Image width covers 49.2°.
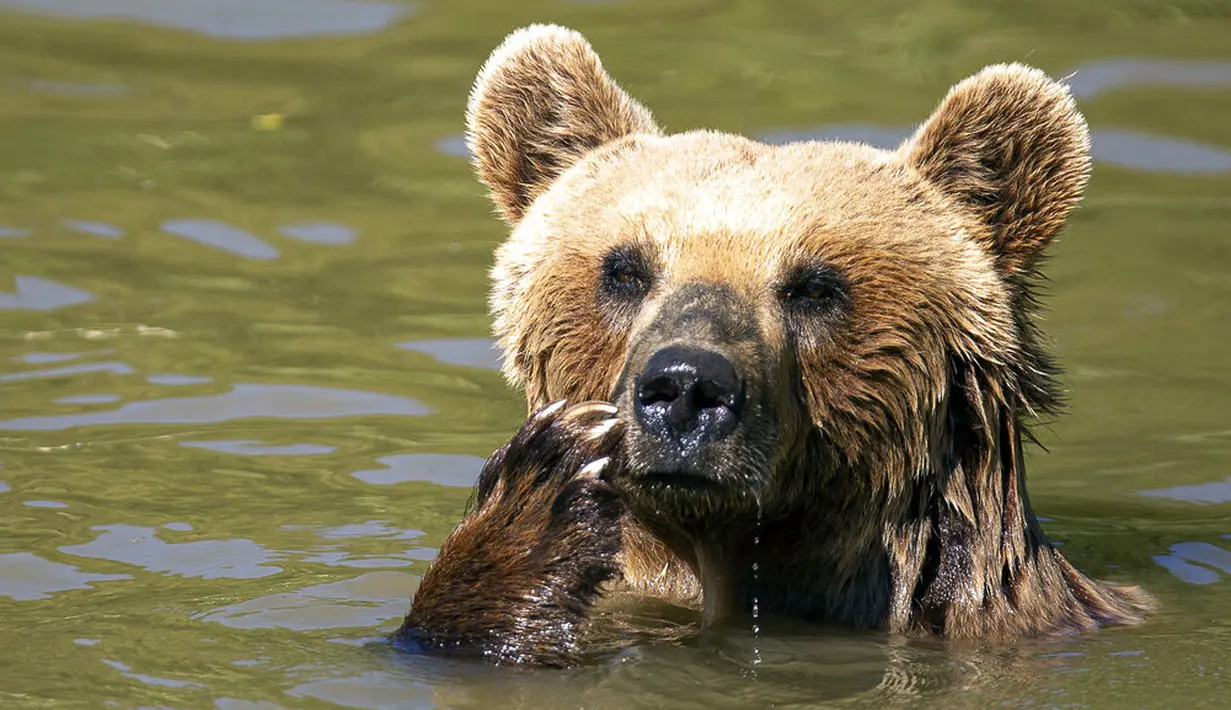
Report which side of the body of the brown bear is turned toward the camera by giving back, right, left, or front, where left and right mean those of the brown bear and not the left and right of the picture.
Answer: front
